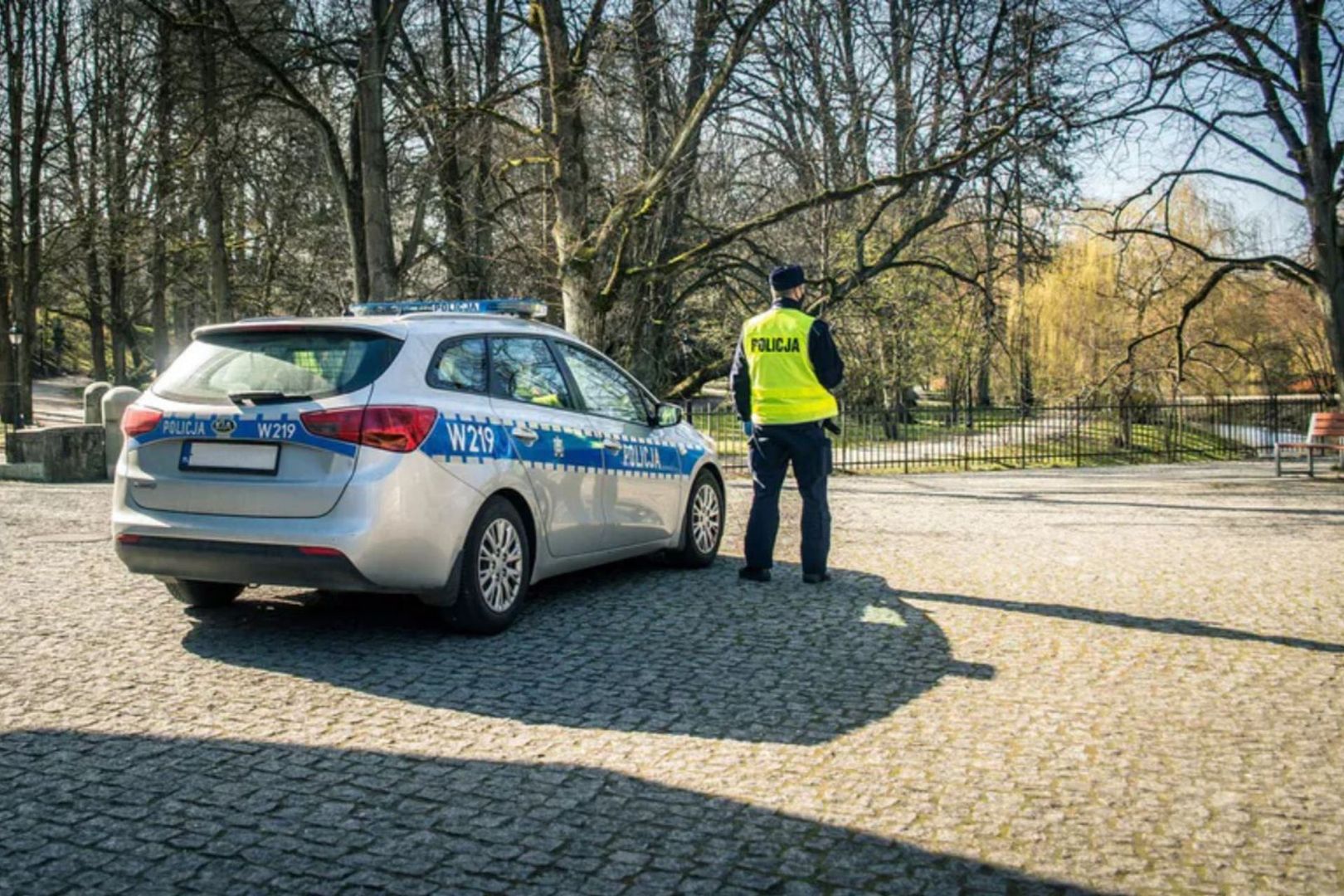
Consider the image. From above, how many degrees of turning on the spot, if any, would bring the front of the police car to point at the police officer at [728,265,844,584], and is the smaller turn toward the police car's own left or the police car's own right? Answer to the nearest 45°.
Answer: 0° — it already faces them

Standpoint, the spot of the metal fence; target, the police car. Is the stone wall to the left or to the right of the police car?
right

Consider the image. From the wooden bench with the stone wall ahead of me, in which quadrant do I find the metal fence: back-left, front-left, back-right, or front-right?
front-right

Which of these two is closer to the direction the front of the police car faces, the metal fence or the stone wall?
the metal fence

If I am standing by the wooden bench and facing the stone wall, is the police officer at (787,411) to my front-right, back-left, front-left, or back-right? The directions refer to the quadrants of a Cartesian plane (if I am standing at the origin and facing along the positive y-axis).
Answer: front-left

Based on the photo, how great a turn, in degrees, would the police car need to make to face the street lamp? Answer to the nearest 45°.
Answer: approximately 45° to its left

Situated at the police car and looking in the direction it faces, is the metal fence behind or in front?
in front

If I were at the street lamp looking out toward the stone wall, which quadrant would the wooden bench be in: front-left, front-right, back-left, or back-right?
front-left

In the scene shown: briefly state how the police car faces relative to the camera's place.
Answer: facing away from the viewer and to the right of the viewer

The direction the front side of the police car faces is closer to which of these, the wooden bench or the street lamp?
the wooden bench

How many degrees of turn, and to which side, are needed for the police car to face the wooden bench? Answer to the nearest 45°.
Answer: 0° — it already faces it

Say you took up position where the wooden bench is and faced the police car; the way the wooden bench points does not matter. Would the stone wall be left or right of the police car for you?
right

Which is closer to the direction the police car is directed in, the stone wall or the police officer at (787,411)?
the police officer
